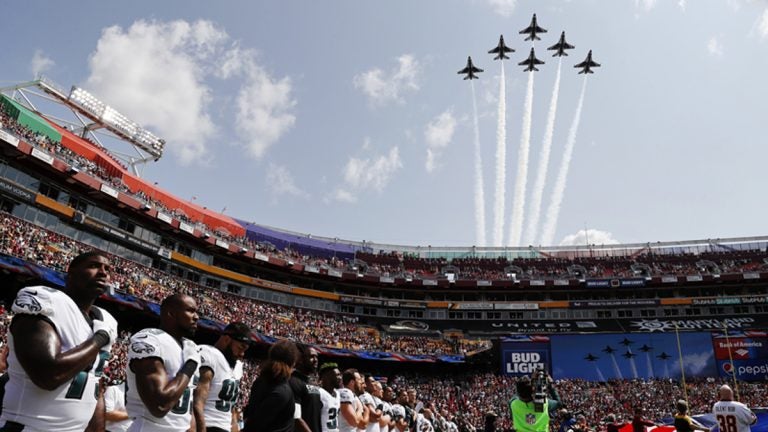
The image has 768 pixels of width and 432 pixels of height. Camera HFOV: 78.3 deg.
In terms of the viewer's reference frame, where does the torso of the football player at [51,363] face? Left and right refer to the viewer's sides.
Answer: facing the viewer and to the right of the viewer

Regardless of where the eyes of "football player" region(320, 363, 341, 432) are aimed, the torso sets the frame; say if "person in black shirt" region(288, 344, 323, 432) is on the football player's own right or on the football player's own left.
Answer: on the football player's own right

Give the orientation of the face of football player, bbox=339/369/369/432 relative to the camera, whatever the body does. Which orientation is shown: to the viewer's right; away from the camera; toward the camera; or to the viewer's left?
to the viewer's right

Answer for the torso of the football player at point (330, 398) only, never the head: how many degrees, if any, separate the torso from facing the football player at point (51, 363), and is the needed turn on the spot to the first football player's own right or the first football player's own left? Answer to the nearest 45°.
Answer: approximately 90° to the first football player's own right

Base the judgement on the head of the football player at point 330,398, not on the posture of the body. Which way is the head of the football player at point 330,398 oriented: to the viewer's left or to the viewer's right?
to the viewer's right

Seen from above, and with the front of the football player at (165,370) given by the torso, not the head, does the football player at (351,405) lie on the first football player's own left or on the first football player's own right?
on the first football player's own left

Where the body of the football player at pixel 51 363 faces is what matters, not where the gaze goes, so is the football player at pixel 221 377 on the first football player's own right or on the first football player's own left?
on the first football player's own left

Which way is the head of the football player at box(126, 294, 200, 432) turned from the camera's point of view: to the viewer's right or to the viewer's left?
to the viewer's right

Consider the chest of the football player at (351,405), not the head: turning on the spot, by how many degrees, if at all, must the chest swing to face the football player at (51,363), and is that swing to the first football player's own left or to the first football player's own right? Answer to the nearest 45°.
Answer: approximately 135° to the first football player's own right

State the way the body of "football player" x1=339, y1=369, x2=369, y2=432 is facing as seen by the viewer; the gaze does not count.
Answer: to the viewer's right
